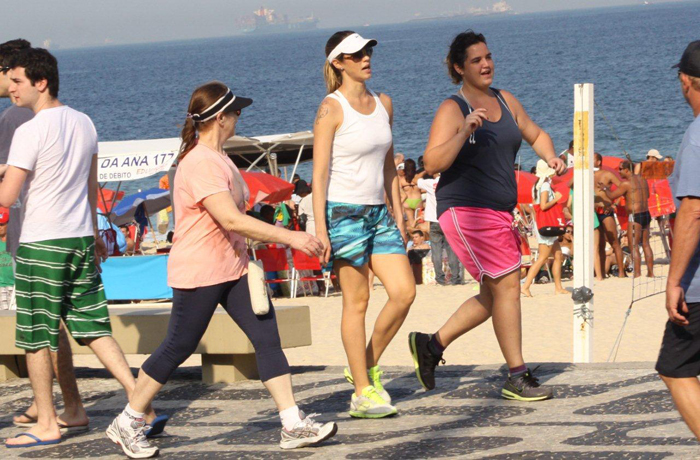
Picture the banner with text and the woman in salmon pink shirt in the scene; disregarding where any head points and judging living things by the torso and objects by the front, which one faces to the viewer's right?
the woman in salmon pink shirt

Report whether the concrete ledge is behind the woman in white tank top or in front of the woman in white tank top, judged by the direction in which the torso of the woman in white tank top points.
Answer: behind

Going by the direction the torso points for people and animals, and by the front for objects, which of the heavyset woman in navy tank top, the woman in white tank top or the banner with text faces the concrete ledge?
the banner with text

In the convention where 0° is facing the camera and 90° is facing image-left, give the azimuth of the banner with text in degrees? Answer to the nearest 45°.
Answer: approximately 0°

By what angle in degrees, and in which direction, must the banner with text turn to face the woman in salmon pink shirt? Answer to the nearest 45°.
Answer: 0° — it already faces them

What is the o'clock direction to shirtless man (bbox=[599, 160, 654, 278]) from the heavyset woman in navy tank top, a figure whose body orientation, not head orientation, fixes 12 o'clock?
The shirtless man is roughly at 8 o'clock from the heavyset woman in navy tank top.

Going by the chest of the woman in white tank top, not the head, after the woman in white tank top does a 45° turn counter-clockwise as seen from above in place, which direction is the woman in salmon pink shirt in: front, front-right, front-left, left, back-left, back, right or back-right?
back-right

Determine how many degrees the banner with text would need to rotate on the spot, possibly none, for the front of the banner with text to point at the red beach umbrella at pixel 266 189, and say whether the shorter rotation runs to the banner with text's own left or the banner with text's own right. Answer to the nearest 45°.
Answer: approximately 45° to the banner with text's own left

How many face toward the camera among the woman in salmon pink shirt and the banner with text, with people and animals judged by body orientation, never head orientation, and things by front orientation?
1

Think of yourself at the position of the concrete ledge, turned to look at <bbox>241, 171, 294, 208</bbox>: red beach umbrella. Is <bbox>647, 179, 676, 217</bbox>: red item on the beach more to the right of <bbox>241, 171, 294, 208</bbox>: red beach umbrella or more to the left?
right

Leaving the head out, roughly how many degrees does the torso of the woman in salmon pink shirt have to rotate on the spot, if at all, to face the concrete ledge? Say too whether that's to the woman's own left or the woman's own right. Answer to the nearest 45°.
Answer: approximately 90° to the woman's own left
